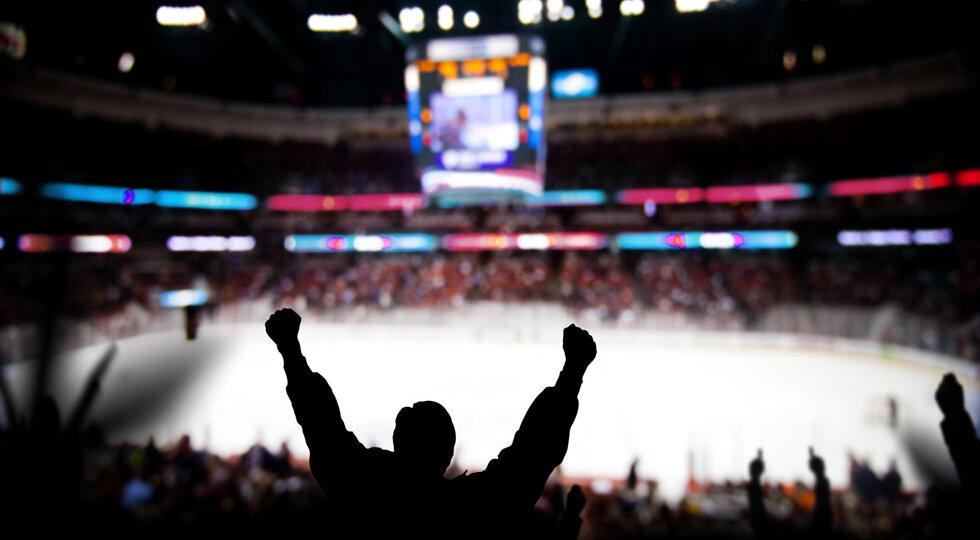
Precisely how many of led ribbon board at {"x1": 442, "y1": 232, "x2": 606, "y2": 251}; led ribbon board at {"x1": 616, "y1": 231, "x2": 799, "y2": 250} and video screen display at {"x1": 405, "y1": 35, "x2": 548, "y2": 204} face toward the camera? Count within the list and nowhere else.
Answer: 3

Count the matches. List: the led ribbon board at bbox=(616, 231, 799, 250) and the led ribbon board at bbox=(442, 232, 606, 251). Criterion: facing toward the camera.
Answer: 2

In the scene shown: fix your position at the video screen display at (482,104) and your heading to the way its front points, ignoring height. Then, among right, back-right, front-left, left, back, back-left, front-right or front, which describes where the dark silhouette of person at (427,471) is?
front

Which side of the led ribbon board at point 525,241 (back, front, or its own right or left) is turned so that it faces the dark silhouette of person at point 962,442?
front

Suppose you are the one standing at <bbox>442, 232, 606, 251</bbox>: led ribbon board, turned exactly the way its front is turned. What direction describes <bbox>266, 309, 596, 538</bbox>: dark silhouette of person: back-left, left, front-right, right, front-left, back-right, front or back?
front

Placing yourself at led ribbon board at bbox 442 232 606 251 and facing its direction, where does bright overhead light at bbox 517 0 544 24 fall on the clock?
The bright overhead light is roughly at 12 o'clock from the led ribbon board.

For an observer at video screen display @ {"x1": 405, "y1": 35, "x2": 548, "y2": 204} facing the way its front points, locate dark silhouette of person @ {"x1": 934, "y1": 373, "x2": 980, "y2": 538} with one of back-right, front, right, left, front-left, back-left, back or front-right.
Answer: front

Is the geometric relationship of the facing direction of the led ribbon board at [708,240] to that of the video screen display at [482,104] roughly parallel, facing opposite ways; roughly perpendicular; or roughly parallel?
roughly parallel

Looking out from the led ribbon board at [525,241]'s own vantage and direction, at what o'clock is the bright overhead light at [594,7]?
The bright overhead light is roughly at 12 o'clock from the led ribbon board.

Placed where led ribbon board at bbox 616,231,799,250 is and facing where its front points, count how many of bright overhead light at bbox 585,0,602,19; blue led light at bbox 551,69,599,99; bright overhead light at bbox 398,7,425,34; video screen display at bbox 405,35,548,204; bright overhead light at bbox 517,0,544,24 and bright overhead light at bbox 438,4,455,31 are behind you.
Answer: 0

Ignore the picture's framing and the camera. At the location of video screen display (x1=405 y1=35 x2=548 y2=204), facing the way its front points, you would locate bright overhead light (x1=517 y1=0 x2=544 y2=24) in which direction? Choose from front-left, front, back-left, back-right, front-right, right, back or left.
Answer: front

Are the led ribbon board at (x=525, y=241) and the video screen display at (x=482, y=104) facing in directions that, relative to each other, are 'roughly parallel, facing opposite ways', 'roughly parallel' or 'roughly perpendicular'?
roughly parallel

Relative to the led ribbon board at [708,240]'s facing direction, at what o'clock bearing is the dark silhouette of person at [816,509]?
The dark silhouette of person is roughly at 12 o'clock from the led ribbon board.

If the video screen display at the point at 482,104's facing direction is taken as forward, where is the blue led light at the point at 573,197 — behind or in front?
behind

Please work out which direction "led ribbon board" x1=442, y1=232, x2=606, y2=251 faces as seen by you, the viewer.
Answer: facing the viewer

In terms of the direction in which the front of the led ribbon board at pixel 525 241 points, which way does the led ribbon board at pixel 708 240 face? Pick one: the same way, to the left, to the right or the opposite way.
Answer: the same way

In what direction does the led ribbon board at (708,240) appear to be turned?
toward the camera
